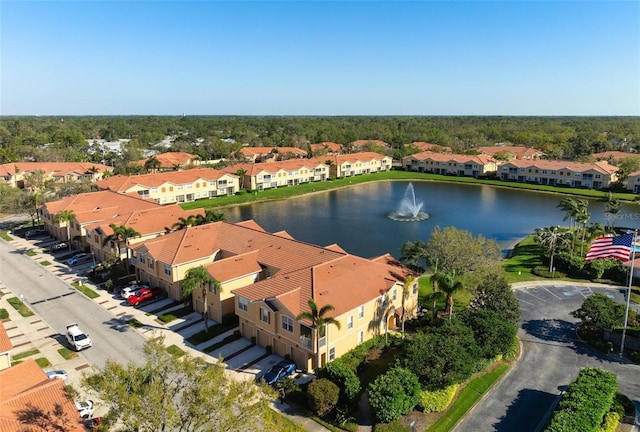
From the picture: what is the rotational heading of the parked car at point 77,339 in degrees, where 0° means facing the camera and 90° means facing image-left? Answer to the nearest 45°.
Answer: approximately 315°

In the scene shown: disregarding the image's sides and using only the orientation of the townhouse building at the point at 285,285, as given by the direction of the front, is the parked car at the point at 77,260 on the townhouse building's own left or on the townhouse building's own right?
on the townhouse building's own right

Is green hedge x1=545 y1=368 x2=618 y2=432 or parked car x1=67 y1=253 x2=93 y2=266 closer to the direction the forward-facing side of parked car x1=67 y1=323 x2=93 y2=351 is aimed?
the green hedge

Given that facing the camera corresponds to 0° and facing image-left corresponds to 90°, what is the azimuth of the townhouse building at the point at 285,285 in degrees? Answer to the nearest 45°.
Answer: approximately 45°

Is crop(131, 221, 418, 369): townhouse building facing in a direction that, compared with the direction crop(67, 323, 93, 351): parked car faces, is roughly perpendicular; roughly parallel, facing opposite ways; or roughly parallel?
roughly perpendicular

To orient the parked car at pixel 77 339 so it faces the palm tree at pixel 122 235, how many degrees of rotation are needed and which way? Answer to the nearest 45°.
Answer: approximately 135° to its left

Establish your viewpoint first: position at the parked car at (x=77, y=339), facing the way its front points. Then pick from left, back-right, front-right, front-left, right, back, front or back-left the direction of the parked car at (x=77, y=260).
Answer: back-left

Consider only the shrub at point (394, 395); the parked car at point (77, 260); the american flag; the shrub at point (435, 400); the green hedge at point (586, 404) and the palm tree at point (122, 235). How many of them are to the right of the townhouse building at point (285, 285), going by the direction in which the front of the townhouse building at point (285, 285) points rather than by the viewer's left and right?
2

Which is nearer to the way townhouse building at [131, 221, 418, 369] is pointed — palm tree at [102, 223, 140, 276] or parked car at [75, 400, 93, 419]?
the parked car
